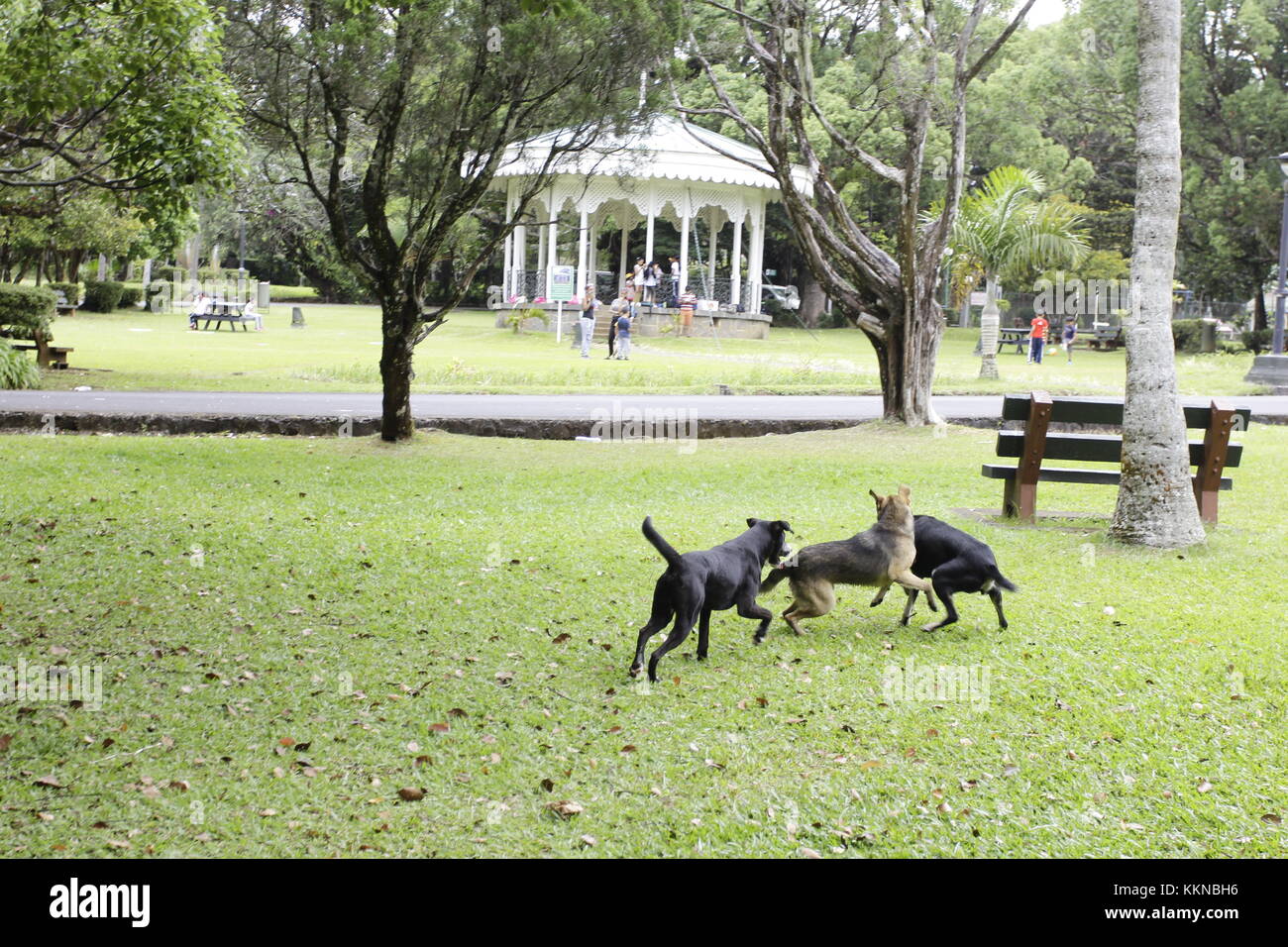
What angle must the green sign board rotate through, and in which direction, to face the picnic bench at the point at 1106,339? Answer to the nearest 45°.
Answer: approximately 90° to its left

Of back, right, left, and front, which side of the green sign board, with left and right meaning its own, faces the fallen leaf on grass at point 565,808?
front

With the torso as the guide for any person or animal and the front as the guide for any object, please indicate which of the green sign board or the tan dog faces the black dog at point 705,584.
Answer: the green sign board

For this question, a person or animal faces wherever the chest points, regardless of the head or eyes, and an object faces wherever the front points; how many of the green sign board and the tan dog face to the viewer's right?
1

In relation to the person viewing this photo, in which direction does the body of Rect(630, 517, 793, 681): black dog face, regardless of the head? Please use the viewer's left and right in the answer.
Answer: facing away from the viewer and to the right of the viewer

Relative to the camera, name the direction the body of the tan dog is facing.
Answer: to the viewer's right

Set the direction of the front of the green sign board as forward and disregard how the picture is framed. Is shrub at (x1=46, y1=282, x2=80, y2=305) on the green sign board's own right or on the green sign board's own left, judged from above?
on the green sign board's own right

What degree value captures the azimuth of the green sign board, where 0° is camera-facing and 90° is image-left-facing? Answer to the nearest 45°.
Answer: approximately 0°

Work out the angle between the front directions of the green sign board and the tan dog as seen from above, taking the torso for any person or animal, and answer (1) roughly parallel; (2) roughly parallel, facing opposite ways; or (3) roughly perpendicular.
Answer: roughly perpendicular

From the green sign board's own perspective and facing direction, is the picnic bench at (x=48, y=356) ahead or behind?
ahead

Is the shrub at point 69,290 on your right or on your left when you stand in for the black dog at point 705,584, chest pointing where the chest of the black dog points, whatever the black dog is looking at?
on your left

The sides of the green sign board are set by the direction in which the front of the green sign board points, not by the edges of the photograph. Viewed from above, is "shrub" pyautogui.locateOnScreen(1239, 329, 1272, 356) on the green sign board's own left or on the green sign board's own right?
on the green sign board's own left

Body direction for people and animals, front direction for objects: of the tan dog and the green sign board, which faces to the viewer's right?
the tan dog

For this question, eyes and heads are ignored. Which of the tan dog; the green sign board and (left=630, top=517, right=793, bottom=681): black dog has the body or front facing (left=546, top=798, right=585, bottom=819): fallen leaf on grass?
the green sign board

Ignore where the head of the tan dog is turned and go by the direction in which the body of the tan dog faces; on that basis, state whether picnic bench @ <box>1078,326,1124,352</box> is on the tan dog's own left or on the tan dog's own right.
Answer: on the tan dog's own left

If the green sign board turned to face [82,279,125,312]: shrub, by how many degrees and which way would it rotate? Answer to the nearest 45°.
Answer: approximately 135° to its right

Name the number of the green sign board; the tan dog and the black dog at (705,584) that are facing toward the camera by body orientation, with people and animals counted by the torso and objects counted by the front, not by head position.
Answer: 1
